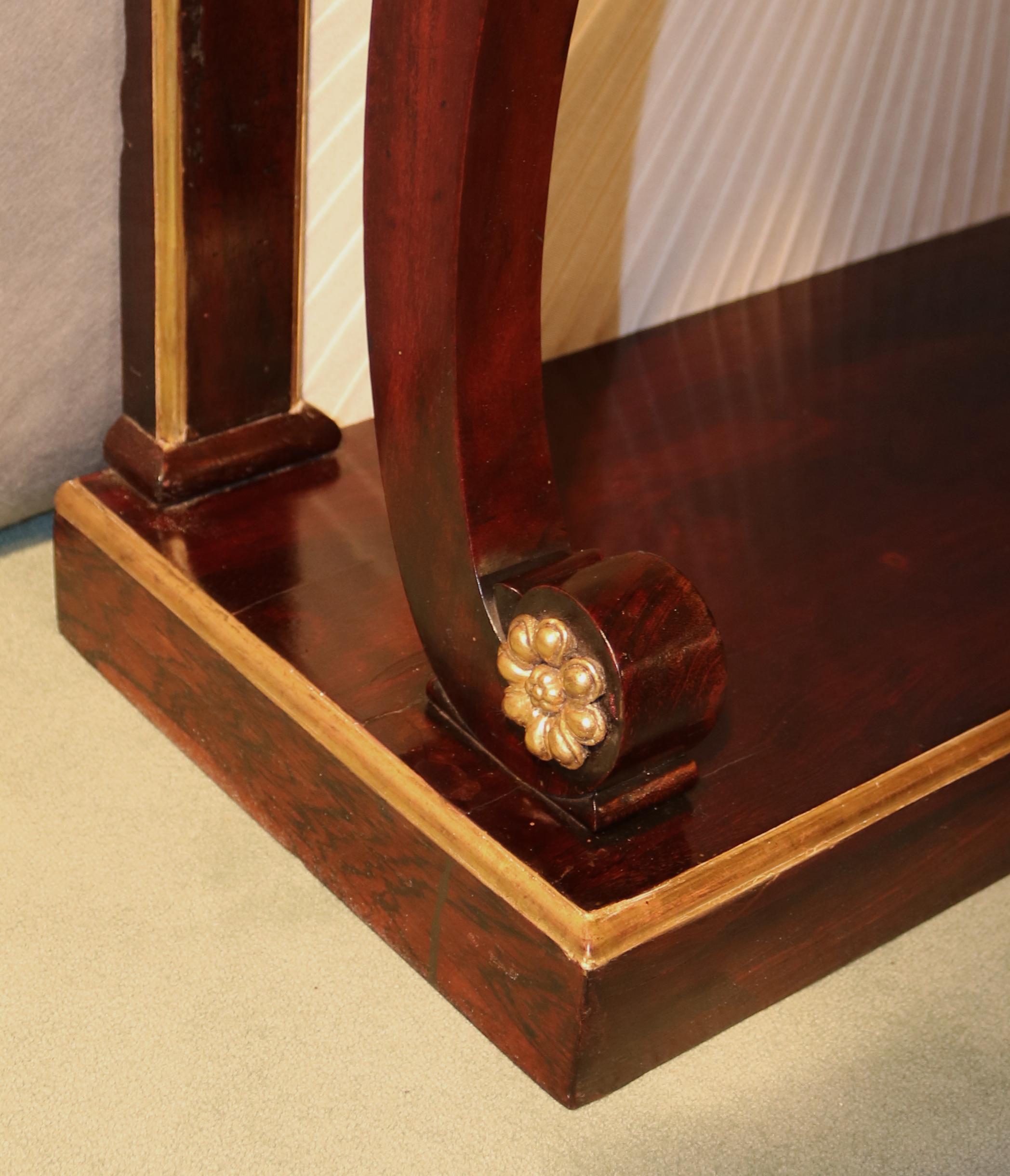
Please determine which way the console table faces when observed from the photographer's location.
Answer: facing the viewer and to the right of the viewer
